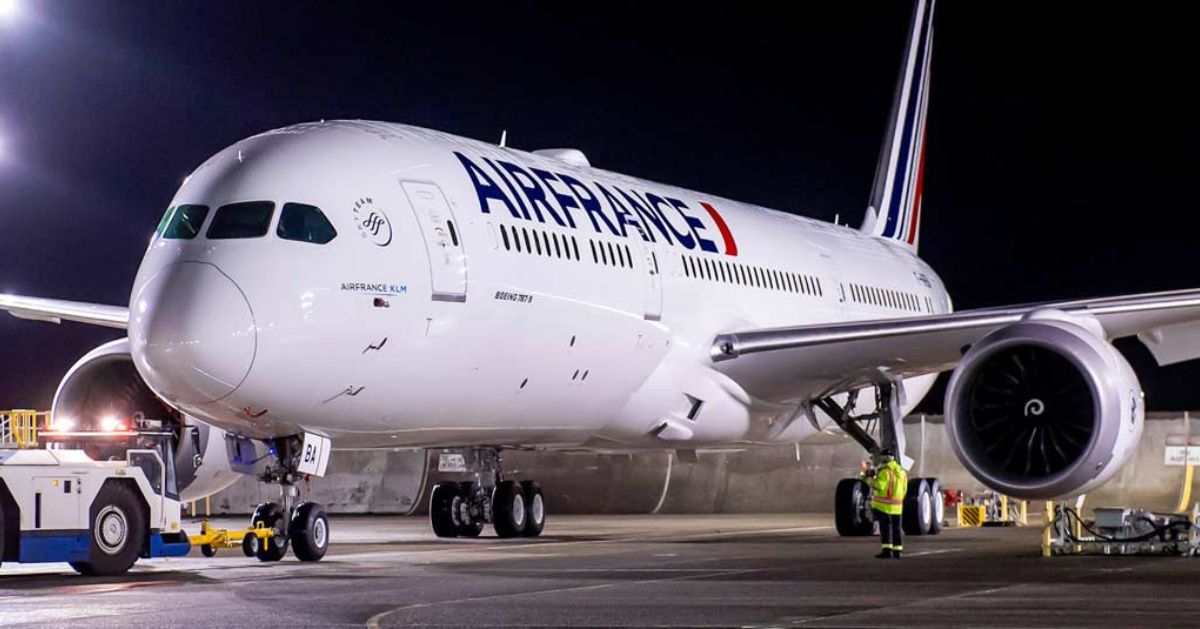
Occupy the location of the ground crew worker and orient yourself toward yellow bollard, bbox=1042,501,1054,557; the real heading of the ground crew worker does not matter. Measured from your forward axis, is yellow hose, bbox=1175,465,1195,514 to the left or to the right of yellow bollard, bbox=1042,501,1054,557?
left

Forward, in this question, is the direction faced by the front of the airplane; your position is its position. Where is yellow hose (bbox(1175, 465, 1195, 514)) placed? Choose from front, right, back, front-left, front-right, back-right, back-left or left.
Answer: back

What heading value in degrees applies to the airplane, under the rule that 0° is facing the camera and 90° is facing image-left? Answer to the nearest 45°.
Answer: approximately 45°
